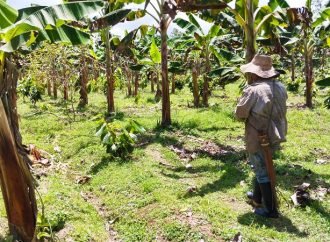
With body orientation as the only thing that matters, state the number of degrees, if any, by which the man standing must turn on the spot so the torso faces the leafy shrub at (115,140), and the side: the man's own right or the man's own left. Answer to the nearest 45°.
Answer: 0° — they already face it

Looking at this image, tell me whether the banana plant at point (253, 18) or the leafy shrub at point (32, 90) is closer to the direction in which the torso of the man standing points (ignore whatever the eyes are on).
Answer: the leafy shrub

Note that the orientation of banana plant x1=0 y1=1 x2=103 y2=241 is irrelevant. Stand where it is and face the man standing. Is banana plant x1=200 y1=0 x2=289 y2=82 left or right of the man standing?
left

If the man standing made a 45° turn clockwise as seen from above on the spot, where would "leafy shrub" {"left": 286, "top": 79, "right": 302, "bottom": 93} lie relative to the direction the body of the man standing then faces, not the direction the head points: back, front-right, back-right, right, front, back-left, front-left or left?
front

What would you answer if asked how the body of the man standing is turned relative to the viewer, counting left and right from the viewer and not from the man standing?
facing away from the viewer and to the left of the viewer

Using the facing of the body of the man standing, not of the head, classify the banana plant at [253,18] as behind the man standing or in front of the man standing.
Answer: in front

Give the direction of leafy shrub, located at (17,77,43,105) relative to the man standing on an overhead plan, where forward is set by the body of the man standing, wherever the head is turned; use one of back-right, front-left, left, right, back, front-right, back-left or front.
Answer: front

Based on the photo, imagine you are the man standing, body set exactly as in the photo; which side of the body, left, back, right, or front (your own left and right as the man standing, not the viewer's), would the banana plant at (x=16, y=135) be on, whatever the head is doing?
left
